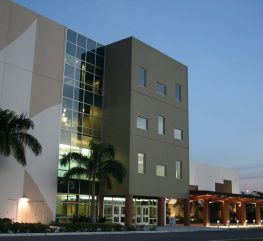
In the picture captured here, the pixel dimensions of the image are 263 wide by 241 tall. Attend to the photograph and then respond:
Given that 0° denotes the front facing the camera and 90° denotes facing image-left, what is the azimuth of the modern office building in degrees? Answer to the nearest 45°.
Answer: approximately 315°

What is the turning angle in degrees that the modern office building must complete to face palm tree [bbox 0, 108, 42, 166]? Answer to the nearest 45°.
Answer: approximately 90° to its right

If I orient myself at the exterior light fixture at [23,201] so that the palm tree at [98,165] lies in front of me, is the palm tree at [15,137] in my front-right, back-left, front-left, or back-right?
back-right
